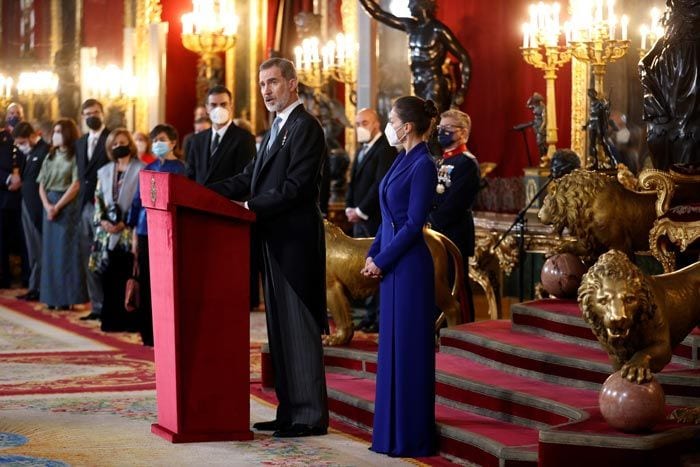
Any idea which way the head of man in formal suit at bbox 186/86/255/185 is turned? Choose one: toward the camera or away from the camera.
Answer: toward the camera

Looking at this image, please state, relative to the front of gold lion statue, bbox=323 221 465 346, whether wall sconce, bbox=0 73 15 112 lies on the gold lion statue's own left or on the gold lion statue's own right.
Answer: on the gold lion statue's own right

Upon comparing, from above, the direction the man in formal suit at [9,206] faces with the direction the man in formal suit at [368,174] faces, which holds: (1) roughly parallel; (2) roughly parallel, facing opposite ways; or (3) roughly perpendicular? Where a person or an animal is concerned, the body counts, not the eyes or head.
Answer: roughly perpendicular

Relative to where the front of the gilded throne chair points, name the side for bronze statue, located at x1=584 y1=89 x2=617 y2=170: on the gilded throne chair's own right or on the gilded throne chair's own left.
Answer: on the gilded throne chair's own right

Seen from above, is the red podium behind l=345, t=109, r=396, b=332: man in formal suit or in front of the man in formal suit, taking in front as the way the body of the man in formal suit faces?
in front

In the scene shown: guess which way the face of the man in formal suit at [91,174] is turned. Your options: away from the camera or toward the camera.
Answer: toward the camera

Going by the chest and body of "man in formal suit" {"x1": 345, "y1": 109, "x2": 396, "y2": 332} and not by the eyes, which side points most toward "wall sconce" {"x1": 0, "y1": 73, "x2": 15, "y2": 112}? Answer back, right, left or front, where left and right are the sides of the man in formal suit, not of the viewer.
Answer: right

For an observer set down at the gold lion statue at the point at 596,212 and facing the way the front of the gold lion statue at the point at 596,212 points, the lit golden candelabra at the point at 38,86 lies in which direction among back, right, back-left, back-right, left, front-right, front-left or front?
front-right

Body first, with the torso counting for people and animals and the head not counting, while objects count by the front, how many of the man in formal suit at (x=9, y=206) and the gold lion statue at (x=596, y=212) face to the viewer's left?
1

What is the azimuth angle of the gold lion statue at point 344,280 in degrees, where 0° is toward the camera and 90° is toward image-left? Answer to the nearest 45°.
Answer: approximately 90°

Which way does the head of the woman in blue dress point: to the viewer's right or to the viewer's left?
to the viewer's left

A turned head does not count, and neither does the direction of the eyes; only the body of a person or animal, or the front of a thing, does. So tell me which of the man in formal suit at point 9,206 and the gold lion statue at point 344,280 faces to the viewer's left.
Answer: the gold lion statue
